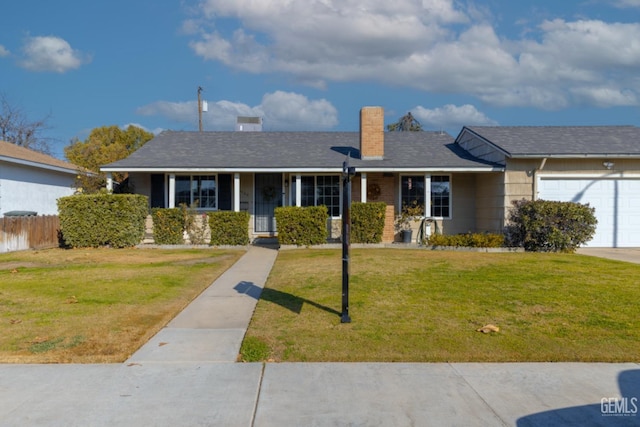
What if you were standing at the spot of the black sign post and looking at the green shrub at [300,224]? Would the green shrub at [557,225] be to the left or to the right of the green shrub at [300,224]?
right

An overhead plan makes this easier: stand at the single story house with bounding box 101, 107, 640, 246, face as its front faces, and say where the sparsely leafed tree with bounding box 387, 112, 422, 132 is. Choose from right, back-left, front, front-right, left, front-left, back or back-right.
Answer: back

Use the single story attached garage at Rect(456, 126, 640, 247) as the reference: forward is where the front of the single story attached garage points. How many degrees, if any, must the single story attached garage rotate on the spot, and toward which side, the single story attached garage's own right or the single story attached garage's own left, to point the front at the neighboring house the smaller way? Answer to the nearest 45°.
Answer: approximately 90° to the single story attached garage's own right

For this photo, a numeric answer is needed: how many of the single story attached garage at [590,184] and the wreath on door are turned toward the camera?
2

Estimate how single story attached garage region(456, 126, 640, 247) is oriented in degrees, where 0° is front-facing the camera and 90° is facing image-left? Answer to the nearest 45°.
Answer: approximately 0°

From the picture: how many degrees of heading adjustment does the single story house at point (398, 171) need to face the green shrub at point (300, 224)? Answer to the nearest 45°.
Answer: approximately 45° to its right

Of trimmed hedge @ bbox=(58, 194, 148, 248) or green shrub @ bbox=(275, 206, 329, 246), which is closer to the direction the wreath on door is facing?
the green shrub

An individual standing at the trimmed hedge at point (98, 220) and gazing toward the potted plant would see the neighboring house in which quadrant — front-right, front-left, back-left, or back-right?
back-left

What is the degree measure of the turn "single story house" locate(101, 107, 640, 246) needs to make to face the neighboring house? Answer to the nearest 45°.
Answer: approximately 90° to its right

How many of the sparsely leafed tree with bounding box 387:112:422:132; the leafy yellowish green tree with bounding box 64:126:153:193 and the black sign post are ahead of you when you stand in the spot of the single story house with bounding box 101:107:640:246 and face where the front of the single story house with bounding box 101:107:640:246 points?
1

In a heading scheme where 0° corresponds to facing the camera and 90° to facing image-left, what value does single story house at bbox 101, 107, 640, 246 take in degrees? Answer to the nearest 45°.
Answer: approximately 0°
